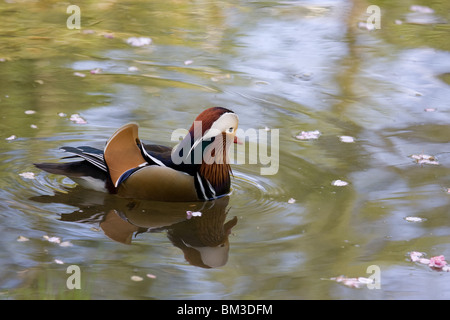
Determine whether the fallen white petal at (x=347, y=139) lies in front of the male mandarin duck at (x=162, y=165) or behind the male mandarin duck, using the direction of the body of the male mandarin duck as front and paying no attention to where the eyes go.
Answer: in front

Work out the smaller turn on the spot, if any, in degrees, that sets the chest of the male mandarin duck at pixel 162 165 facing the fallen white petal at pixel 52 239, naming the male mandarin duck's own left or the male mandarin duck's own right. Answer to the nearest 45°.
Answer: approximately 135° to the male mandarin duck's own right

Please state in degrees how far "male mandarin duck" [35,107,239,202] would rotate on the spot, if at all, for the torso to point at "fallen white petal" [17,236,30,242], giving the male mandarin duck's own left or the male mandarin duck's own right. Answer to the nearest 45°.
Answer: approximately 135° to the male mandarin duck's own right

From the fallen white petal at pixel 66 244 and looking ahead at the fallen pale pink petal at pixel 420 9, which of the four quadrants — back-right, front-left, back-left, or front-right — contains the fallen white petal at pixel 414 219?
front-right

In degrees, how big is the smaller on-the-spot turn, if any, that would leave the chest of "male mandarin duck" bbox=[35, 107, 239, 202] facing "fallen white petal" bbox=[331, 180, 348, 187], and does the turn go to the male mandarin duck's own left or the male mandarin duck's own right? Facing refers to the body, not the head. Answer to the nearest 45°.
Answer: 0° — it already faces it

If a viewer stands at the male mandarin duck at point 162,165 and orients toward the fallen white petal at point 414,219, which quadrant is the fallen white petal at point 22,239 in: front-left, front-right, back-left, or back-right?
back-right

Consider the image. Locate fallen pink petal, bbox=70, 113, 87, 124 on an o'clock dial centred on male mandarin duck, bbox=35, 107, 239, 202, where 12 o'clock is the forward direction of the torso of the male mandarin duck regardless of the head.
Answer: The fallen pink petal is roughly at 8 o'clock from the male mandarin duck.

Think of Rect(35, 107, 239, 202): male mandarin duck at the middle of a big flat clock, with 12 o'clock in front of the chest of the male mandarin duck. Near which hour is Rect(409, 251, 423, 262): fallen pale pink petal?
The fallen pale pink petal is roughly at 1 o'clock from the male mandarin duck.

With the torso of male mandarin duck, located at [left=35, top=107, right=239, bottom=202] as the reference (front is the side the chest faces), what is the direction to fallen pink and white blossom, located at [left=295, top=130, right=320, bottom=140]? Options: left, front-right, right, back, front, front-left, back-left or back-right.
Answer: front-left

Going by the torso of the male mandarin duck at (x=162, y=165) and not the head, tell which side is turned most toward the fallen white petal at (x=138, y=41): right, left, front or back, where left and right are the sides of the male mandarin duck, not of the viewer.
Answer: left

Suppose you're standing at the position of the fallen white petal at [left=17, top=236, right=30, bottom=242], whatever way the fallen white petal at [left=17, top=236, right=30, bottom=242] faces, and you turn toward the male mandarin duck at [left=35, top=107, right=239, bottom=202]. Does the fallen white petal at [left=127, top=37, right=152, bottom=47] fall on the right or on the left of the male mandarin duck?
left

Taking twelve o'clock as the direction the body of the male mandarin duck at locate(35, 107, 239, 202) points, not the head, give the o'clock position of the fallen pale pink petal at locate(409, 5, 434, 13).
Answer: The fallen pale pink petal is roughly at 10 o'clock from the male mandarin duck.

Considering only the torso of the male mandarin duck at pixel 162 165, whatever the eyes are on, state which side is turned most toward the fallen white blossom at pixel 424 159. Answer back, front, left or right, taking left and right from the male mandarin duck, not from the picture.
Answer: front

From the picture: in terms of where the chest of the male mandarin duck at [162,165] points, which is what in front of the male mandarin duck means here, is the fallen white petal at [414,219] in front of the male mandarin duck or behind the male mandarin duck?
in front

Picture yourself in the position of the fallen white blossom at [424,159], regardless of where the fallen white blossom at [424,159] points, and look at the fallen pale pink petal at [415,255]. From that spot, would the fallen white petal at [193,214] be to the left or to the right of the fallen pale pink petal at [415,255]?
right

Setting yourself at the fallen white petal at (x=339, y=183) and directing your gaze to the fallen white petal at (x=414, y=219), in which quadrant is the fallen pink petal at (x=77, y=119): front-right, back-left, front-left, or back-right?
back-right

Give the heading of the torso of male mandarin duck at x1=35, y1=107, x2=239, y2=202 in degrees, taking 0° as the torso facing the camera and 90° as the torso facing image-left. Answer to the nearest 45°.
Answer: approximately 270°
